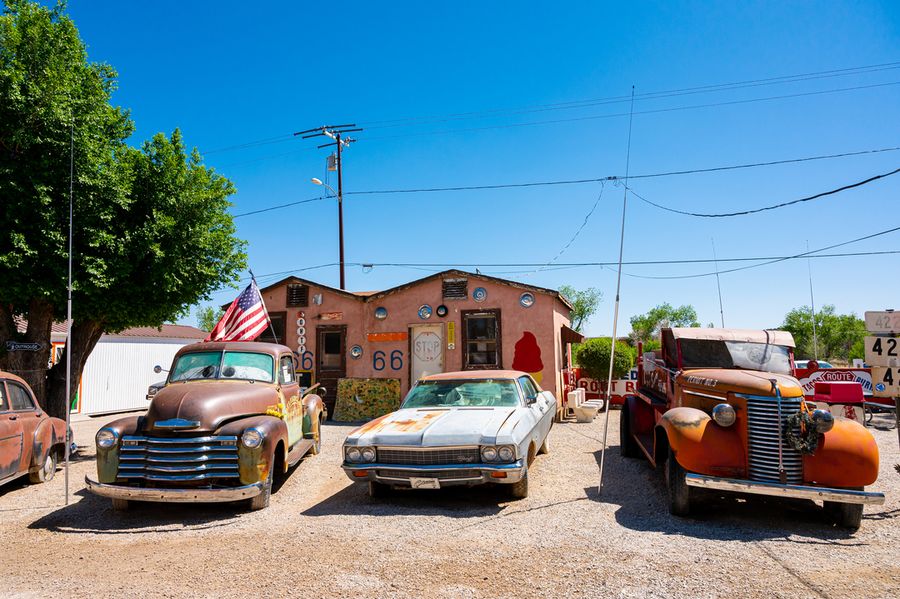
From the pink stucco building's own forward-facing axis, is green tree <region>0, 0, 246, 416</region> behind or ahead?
ahead

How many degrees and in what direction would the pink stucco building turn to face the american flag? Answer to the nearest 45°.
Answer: approximately 45° to its right

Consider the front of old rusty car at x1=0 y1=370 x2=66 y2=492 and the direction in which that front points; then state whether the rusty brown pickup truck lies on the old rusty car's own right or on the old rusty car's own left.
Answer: on the old rusty car's own left

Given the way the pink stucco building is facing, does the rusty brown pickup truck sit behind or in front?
in front
